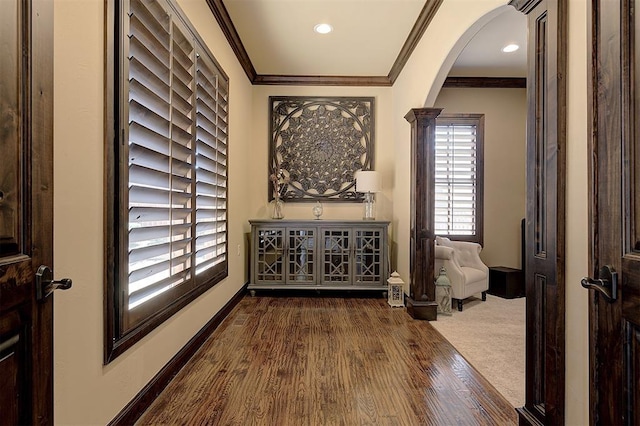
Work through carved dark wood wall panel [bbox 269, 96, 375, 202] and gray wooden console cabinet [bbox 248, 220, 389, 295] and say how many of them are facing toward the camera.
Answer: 2

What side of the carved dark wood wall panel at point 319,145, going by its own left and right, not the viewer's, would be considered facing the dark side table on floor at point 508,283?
left
